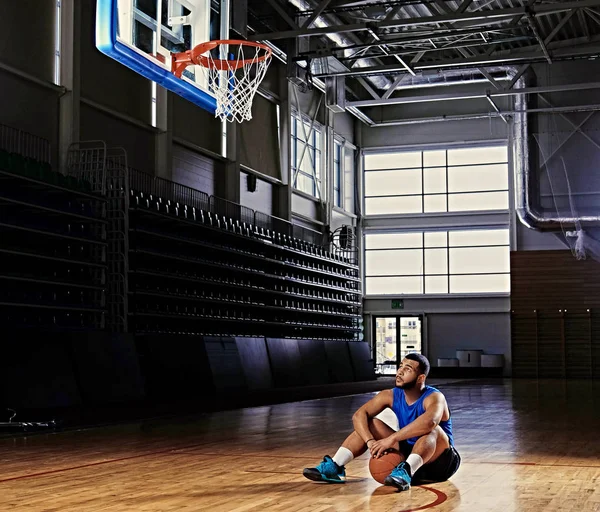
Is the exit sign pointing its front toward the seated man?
yes

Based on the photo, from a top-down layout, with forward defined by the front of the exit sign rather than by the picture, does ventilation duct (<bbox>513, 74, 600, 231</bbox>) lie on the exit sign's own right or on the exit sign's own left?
on the exit sign's own left

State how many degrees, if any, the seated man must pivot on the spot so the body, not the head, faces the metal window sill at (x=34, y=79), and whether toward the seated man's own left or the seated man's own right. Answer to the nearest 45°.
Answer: approximately 90° to the seated man's own right

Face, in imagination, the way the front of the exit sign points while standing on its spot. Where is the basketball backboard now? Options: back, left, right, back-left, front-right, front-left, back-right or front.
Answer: front

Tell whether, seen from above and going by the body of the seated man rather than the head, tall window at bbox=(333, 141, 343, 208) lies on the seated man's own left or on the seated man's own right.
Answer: on the seated man's own right

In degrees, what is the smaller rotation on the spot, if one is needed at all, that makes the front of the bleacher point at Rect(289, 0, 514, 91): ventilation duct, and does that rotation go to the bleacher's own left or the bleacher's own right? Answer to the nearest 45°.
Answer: approximately 90° to the bleacher's own left

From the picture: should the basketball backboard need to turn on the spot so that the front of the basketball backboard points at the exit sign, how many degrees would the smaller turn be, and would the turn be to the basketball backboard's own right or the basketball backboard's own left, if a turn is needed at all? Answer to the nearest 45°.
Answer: approximately 90° to the basketball backboard's own left

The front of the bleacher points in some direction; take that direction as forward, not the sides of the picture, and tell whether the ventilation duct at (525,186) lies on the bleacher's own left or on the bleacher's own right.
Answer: on the bleacher's own left

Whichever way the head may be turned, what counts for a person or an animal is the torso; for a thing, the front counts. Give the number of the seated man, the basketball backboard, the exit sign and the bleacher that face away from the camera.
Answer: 0

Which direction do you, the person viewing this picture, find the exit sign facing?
facing the viewer

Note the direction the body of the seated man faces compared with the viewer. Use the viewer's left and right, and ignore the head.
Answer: facing the viewer and to the left of the viewer
